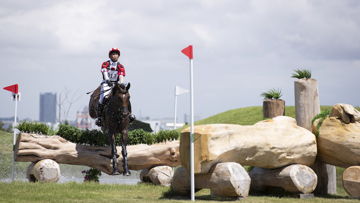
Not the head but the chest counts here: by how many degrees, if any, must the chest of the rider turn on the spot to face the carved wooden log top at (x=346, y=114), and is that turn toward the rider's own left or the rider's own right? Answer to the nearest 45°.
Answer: approximately 45° to the rider's own left

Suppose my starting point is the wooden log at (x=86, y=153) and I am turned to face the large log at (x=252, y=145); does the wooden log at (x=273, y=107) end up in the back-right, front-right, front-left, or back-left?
front-left

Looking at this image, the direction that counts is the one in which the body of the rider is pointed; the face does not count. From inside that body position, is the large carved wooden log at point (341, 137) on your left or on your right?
on your left

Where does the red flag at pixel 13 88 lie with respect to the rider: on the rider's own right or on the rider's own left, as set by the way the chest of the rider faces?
on the rider's own right

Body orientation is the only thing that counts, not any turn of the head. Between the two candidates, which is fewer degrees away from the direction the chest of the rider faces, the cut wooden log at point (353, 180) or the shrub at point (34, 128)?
the cut wooden log

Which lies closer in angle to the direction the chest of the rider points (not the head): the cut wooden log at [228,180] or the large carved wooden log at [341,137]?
the cut wooden log

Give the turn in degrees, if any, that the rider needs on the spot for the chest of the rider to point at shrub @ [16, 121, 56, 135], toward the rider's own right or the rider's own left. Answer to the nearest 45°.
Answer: approximately 135° to the rider's own right

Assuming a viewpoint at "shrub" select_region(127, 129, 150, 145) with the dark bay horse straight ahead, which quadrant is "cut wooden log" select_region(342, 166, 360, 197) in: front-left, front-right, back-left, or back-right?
front-left

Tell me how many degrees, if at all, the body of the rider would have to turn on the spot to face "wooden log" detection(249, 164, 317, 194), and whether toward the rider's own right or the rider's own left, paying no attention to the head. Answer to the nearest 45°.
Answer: approximately 45° to the rider's own left

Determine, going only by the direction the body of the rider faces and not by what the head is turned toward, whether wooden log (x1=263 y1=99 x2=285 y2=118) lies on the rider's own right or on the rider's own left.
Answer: on the rider's own left

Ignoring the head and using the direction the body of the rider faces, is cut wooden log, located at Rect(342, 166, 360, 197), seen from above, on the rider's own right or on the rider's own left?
on the rider's own left

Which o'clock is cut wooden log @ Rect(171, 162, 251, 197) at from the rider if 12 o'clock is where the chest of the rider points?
The cut wooden log is roughly at 11 o'clock from the rider.

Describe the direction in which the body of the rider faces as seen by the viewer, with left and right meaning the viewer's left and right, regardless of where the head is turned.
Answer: facing the viewer
